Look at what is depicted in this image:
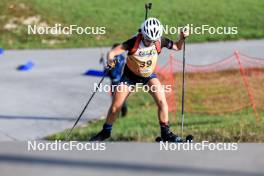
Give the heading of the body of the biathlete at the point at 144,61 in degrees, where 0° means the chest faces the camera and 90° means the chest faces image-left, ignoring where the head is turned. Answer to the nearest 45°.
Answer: approximately 0°
